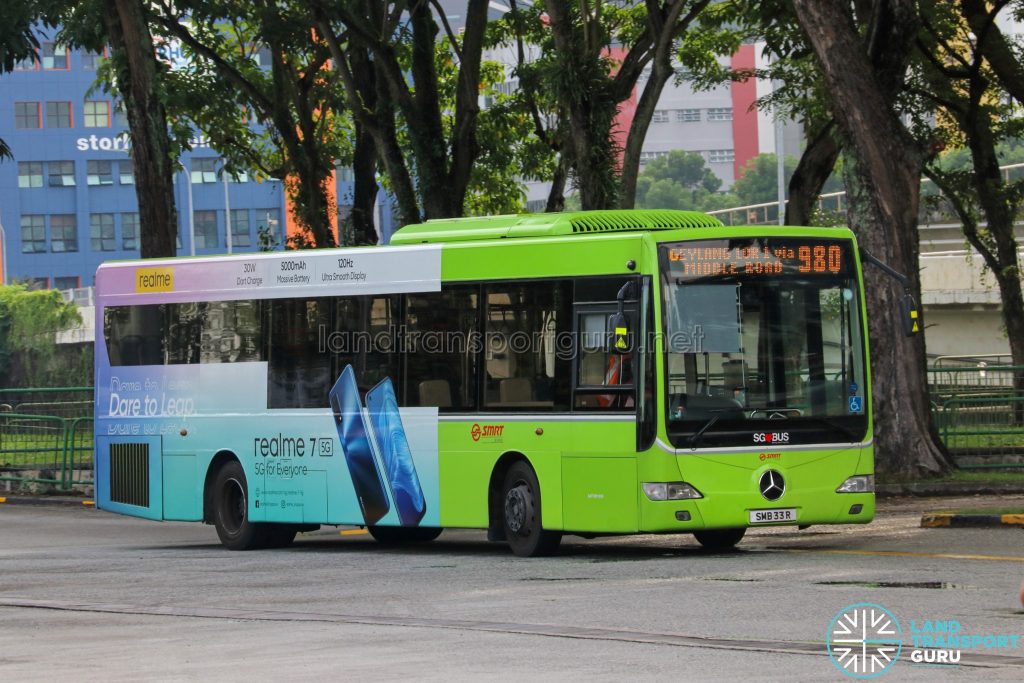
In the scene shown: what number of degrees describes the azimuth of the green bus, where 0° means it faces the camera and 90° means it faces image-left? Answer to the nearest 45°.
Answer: approximately 315°
